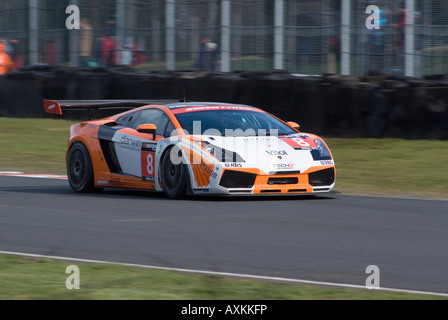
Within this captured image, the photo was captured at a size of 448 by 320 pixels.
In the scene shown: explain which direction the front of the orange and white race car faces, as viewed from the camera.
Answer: facing the viewer and to the right of the viewer

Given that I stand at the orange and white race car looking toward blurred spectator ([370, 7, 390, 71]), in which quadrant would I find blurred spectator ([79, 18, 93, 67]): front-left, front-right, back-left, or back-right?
front-left

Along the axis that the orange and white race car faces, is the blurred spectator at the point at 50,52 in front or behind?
behind

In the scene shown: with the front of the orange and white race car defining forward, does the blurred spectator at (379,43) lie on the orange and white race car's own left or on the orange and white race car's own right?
on the orange and white race car's own left

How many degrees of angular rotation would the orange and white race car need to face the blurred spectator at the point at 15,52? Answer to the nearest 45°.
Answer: approximately 135° to its left

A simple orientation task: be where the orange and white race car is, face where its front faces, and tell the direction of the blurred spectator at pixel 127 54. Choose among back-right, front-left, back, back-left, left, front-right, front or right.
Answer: back-left

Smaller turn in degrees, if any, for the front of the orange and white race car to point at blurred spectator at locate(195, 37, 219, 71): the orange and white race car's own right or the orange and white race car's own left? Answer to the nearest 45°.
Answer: approximately 135° to the orange and white race car's own left

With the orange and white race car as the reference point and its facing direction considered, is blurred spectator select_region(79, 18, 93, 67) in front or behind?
behind

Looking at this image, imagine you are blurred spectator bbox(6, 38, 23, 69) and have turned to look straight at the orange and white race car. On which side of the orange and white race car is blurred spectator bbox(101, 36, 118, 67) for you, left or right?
left

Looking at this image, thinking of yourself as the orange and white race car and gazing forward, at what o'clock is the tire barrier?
The tire barrier is roughly at 8 o'clock from the orange and white race car.

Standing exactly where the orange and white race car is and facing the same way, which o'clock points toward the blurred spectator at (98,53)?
The blurred spectator is roughly at 7 o'clock from the orange and white race car.
